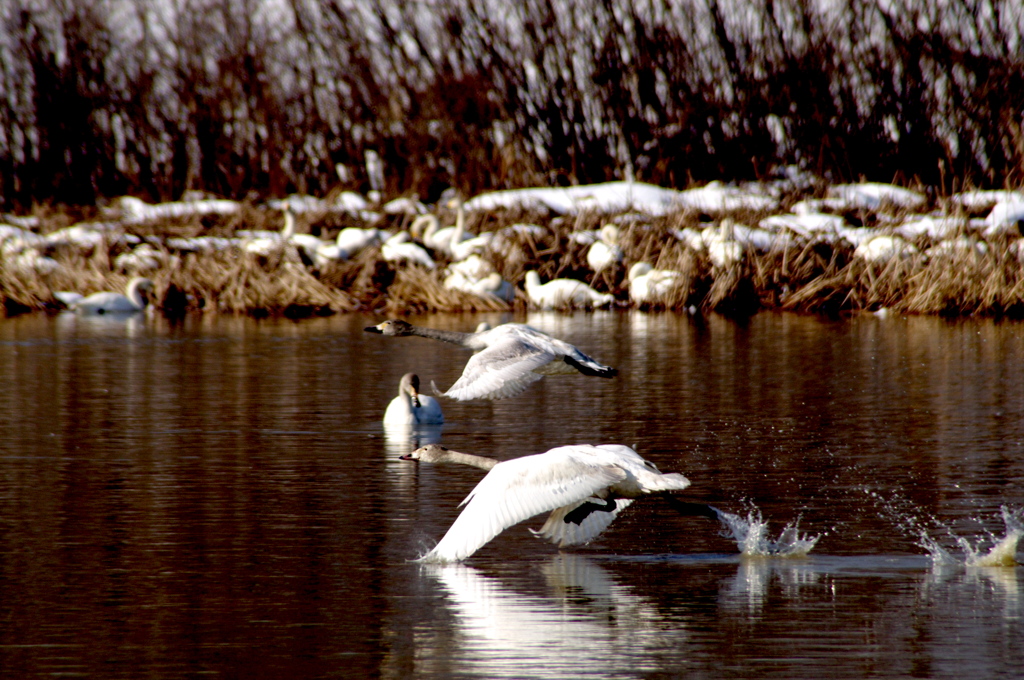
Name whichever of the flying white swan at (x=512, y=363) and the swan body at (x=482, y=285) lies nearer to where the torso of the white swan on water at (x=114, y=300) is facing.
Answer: the swan body

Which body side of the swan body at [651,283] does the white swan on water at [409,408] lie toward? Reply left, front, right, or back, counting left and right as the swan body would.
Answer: left

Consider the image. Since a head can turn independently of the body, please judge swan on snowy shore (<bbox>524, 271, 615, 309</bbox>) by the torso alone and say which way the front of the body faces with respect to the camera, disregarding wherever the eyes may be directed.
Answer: to the viewer's left

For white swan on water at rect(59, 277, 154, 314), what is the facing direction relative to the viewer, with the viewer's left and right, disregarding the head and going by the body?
facing to the right of the viewer

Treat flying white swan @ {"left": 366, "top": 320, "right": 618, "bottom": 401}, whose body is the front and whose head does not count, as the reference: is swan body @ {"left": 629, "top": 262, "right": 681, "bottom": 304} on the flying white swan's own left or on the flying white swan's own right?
on the flying white swan's own right

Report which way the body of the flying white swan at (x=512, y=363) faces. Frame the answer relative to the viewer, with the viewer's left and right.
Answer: facing to the left of the viewer

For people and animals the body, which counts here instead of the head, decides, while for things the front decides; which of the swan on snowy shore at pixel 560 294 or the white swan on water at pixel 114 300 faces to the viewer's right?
the white swan on water

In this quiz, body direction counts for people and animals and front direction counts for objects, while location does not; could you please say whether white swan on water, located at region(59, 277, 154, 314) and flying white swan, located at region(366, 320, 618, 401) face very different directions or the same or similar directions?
very different directions

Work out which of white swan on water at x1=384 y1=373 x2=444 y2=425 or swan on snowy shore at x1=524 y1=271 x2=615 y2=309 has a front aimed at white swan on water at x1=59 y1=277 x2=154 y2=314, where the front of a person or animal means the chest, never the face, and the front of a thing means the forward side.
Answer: the swan on snowy shore

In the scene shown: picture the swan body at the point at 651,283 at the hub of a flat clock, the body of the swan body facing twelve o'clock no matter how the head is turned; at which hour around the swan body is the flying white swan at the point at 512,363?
The flying white swan is roughly at 9 o'clock from the swan body.

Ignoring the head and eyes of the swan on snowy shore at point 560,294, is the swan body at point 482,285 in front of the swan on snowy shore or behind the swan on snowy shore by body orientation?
in front

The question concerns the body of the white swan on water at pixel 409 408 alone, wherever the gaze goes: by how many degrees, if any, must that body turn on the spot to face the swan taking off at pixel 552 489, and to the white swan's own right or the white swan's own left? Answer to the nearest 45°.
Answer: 0° — it already faces it
